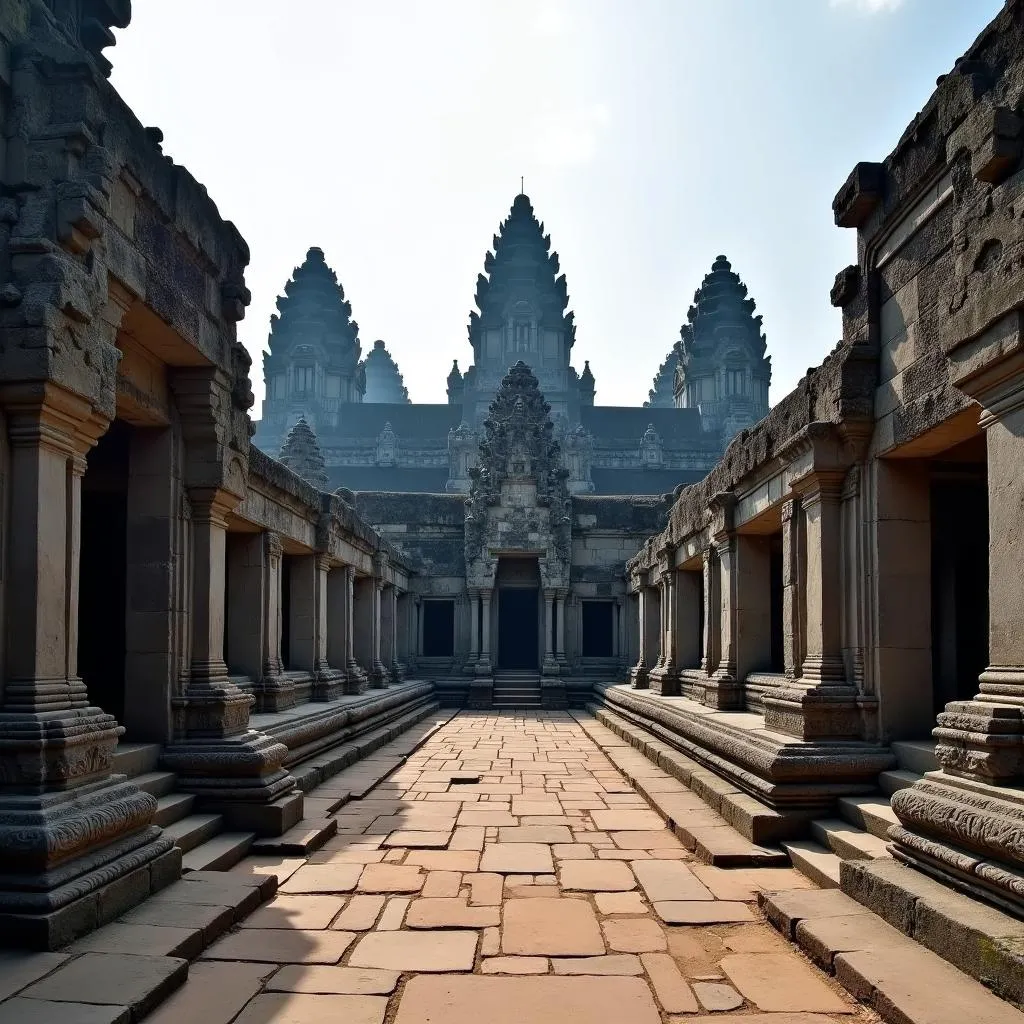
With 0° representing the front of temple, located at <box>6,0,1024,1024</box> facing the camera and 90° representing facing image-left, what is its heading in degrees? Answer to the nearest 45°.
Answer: approximately 0°
